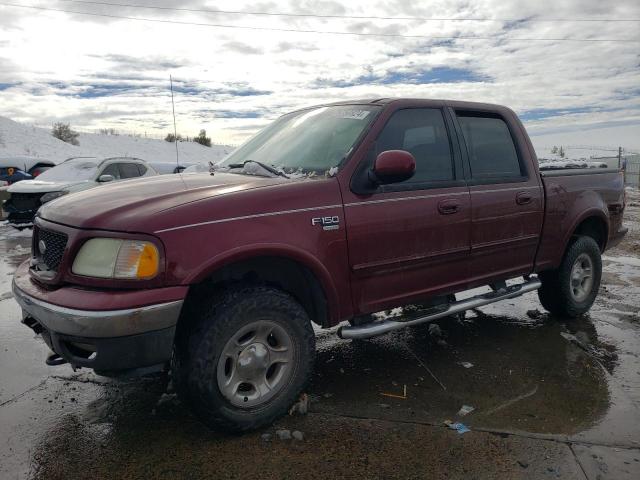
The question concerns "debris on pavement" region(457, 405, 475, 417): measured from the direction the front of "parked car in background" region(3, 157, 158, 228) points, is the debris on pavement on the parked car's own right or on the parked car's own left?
on the parked car's own left

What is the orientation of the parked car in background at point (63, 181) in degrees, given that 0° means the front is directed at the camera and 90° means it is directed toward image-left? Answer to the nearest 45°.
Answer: approximately 45°

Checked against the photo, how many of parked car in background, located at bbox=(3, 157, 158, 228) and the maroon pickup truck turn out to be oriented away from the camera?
0

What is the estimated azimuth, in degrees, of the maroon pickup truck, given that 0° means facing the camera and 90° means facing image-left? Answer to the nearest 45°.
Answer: approximately 45°

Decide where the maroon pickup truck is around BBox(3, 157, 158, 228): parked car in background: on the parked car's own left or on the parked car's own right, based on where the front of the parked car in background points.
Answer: on the parked car's own left

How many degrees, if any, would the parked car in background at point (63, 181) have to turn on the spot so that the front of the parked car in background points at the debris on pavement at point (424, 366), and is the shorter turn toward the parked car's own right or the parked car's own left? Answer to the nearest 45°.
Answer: approximately 45° to the parked car's own left

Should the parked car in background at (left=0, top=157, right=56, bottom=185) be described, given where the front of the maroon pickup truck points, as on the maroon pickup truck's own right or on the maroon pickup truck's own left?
on the maroon pickup truck's own right

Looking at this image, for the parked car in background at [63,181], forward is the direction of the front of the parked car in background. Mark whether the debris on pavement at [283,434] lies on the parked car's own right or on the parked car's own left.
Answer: on the parked car's own left

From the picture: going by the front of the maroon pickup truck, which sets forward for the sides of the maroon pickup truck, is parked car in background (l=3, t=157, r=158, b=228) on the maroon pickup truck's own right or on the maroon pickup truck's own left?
on the maroon pickup truck's own right

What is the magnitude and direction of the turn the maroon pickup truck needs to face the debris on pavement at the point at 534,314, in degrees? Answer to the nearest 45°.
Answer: approximately 180°
